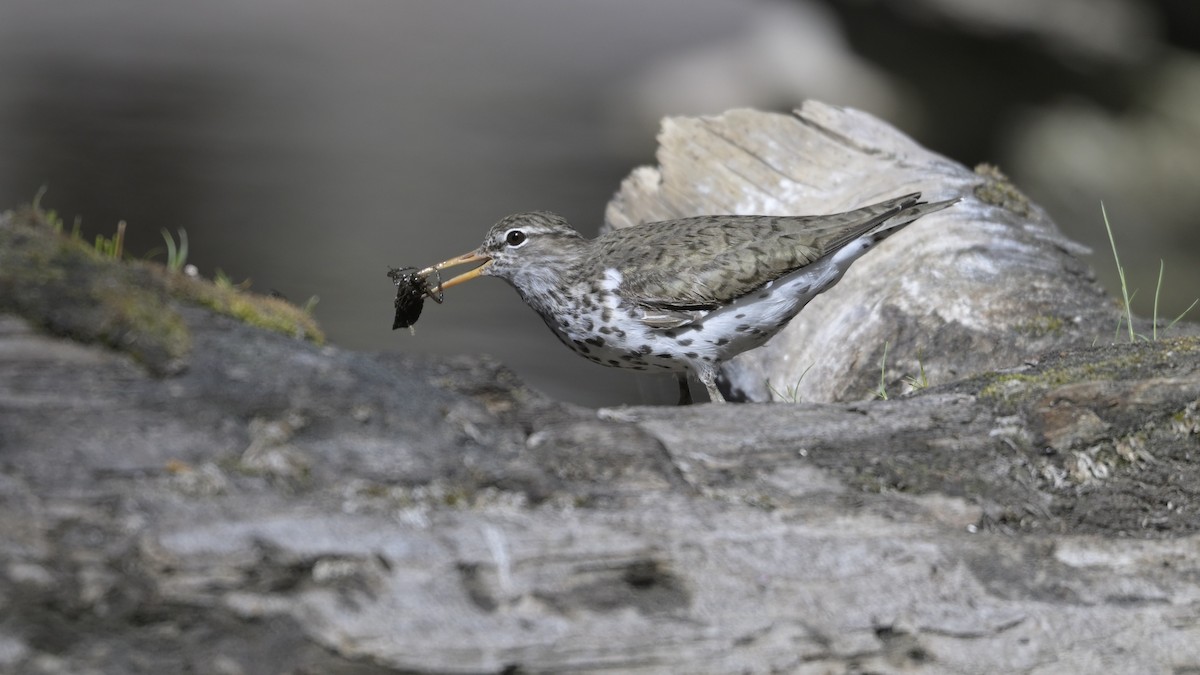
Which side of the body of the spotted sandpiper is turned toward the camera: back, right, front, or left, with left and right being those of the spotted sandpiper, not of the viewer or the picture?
left

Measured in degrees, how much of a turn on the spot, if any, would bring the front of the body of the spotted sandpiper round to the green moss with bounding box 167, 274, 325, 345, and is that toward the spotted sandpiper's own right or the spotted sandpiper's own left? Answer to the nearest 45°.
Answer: approximately 45° to the spotted sandpiper's own left

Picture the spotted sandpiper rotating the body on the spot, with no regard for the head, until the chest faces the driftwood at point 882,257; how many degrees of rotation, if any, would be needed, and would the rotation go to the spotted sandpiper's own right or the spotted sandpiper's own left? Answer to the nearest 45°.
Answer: approximately 135° to the spotted sandpiper's own right

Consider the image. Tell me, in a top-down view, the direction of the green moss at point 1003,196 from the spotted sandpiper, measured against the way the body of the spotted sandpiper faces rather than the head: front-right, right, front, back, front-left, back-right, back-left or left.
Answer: back-right
